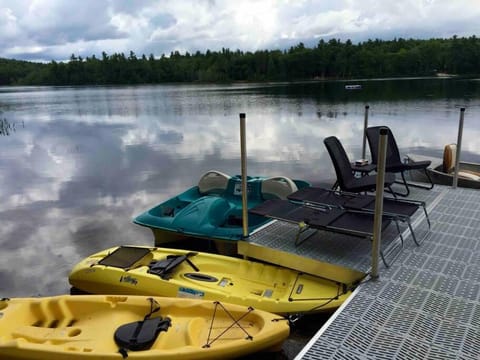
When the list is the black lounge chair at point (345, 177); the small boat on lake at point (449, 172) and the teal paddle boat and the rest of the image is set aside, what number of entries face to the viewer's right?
1

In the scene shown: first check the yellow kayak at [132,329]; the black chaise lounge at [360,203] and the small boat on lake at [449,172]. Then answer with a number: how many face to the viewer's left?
2

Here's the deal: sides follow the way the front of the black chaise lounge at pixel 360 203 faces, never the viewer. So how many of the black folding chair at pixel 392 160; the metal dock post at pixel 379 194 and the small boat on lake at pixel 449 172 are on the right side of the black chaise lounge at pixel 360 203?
1

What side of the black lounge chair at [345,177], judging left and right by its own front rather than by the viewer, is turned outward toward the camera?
right

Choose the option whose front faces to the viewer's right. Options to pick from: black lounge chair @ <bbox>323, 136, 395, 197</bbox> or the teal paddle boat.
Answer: the black lounge chair

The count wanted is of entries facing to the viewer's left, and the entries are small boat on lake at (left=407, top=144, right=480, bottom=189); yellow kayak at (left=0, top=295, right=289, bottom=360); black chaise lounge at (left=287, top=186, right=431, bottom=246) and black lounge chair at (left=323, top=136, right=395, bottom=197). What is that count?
2

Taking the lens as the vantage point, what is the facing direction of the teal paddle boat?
facing the viewer and to the left of the viewer

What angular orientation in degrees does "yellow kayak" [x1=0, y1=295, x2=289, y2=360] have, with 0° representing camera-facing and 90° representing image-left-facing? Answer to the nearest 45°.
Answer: approximately 90°
